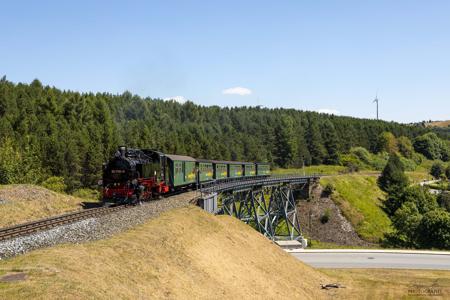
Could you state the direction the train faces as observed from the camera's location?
facing the viewer and to the left of the viewer

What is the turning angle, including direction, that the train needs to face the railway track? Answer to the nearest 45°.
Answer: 0° — it already faces it
